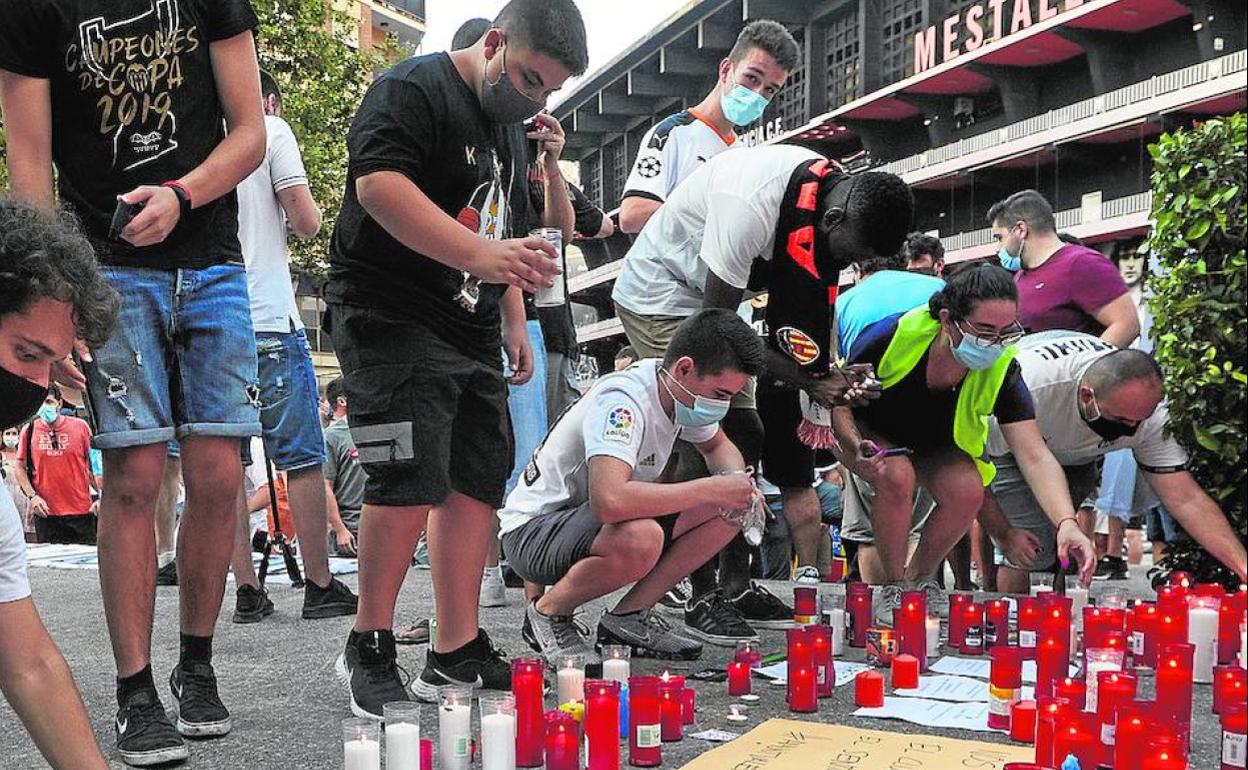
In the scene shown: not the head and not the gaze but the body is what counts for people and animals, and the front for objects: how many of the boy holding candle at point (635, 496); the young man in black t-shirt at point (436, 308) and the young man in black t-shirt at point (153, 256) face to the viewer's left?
0

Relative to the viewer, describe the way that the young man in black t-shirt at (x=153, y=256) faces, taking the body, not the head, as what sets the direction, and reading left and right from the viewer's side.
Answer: facing the viewer

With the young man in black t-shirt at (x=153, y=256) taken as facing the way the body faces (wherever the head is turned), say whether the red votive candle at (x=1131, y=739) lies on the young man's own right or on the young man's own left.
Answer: on the young man's own left

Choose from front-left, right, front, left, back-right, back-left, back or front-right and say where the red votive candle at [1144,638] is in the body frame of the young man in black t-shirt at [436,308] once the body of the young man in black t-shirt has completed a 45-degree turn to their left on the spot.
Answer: front

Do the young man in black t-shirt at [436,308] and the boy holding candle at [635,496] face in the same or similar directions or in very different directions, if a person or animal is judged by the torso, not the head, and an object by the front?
same or similar directions

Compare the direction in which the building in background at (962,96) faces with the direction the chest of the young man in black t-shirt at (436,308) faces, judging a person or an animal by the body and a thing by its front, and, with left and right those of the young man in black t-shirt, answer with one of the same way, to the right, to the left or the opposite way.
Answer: to the right

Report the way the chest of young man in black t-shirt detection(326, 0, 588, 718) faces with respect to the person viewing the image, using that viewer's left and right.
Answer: facing the viewer and to the right of the viewer

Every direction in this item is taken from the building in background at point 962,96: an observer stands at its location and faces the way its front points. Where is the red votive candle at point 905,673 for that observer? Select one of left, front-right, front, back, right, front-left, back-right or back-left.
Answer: front-left

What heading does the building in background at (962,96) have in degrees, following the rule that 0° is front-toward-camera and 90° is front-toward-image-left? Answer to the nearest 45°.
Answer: approximately 45°

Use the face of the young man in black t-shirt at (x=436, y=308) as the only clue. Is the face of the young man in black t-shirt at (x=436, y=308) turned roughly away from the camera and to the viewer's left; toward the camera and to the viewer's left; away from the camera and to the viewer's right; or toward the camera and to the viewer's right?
toward the camera and to the viewer's right

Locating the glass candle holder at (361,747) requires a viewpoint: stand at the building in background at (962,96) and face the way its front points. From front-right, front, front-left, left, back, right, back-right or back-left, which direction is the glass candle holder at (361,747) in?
front-left

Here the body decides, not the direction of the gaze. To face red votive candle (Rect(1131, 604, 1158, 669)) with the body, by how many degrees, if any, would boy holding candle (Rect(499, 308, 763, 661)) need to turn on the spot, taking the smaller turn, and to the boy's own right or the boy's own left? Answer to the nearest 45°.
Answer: approximately 45° to the boy's own left

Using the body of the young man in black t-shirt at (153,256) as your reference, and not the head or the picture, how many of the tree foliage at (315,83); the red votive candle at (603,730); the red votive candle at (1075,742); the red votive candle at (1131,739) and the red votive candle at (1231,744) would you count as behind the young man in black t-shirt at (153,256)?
1

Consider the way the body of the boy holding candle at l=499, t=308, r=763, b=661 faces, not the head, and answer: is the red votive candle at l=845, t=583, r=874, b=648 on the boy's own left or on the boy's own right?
on the boy's own left

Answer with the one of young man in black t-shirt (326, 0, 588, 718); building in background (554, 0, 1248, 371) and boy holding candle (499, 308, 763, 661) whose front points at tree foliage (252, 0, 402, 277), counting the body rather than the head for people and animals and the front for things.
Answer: the building in background

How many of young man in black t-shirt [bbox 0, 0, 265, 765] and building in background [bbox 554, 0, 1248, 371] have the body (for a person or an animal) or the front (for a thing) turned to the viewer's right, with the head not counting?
0

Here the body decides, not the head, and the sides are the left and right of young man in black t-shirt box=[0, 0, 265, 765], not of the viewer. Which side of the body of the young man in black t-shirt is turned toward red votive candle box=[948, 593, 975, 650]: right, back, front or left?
left
